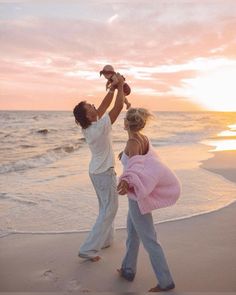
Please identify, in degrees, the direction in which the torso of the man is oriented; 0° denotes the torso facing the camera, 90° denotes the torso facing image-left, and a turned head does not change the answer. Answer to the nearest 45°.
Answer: approximately 270°

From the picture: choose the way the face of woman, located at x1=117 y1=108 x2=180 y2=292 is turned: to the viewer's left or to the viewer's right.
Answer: to the viewer's left

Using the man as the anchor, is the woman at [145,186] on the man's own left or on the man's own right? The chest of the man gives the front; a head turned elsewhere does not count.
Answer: on the man's own right
